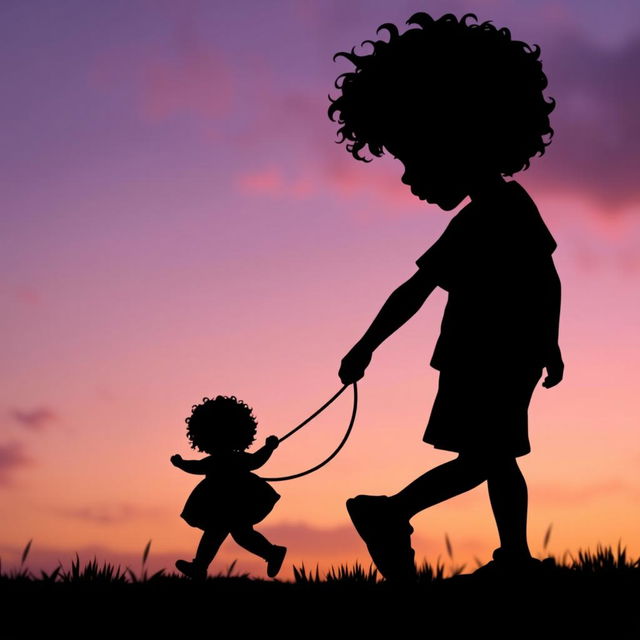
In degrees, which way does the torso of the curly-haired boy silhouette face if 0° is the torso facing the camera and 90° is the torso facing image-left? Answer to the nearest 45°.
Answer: approximately 90°

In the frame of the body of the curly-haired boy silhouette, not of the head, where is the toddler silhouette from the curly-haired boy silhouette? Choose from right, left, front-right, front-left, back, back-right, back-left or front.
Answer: front-right
